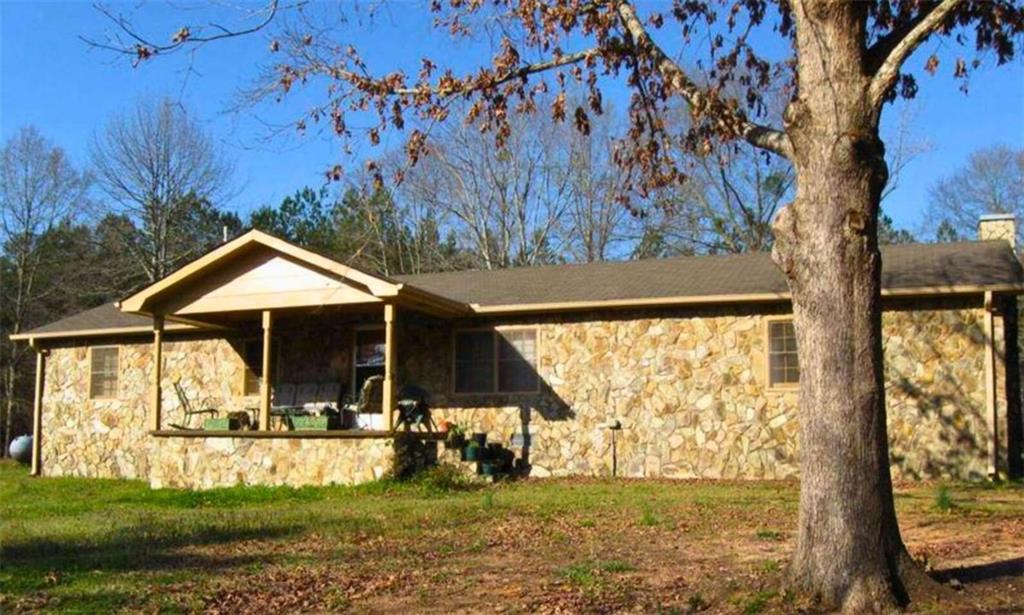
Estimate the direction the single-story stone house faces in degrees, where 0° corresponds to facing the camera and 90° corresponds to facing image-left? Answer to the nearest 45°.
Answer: approximately 0°
